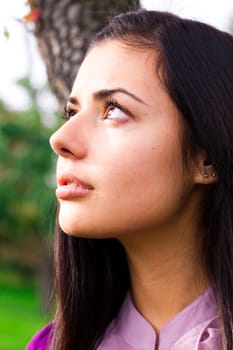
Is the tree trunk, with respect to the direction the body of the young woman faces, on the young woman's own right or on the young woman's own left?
on the young woman's own right

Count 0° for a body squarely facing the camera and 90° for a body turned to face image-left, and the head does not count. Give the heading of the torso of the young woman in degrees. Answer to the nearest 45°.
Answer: approximately 45°
